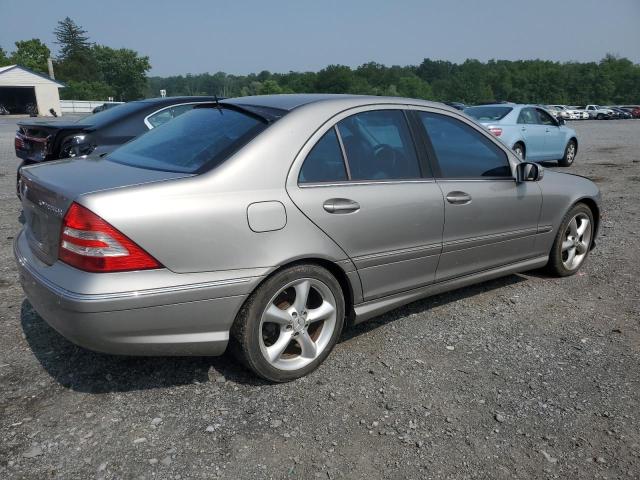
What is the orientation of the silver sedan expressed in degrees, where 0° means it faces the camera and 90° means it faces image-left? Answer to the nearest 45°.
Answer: approximately 225°

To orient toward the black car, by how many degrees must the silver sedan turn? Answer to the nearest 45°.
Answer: approximately 90° to its left

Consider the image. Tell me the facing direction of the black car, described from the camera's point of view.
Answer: facing away from the viewer and to the right of the viewer

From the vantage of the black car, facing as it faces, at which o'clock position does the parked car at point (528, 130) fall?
The parked car is roughly at 1 o'clock from the black car.
